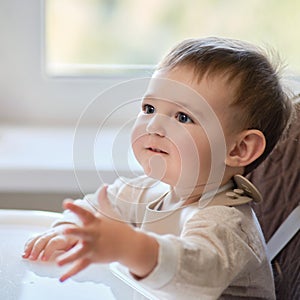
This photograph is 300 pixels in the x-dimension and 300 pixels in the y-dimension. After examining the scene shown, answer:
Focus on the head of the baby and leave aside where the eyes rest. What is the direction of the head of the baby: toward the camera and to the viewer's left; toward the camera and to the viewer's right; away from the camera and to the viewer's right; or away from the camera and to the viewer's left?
toward the camera and to the viewer's left

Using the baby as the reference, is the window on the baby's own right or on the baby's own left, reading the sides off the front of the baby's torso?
on the baby's own right

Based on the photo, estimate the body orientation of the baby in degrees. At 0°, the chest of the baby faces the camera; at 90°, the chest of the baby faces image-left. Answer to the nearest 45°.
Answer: approximately 45°
